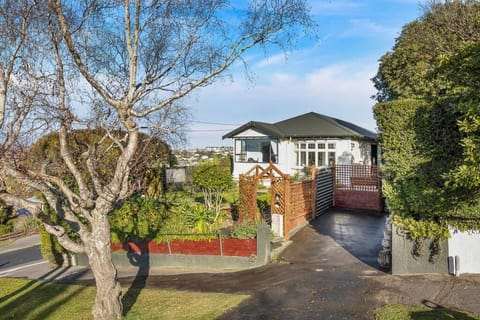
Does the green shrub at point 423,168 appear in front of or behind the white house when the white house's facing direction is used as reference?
in front

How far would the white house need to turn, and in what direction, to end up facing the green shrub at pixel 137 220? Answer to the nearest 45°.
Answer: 0° — it already faces it

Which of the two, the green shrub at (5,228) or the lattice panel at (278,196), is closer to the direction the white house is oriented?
the lattice panel

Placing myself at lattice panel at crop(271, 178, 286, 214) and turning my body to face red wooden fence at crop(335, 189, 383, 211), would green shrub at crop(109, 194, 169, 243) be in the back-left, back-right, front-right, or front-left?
back-left

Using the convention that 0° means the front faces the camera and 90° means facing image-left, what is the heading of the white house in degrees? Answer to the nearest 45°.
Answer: approximately 0°

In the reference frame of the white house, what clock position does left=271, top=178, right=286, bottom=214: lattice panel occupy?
The lattice panel is roughly at 12 o'clock from the white house.

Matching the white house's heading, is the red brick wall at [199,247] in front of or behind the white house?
in front
